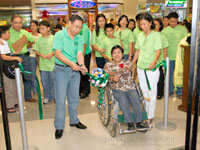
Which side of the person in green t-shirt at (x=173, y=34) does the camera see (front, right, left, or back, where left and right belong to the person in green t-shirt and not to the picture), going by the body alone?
front

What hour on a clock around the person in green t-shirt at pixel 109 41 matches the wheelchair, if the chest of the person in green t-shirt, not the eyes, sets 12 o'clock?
The wheelchair is roughly at 12 o'clock from the person in green t-shirt.

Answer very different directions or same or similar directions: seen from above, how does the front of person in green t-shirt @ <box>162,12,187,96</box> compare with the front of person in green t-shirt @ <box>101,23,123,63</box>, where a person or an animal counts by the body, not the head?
same or similar directions

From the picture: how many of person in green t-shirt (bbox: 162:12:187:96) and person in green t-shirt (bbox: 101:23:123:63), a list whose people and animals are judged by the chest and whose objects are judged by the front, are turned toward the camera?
2

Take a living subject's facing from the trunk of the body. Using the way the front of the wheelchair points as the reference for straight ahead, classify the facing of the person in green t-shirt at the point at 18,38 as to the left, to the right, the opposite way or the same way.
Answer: the same way

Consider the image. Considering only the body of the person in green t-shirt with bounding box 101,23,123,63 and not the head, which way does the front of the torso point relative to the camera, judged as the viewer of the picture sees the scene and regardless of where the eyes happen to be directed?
toward the camera

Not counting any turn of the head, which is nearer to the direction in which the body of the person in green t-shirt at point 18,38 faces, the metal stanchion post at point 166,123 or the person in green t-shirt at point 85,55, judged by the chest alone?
the metal stanchion post

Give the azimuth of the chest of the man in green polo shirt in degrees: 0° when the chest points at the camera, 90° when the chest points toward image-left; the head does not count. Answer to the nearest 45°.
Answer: approximately 315°

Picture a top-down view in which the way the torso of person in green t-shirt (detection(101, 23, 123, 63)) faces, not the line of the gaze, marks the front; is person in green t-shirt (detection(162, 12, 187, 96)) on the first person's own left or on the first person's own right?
on the first person's own left

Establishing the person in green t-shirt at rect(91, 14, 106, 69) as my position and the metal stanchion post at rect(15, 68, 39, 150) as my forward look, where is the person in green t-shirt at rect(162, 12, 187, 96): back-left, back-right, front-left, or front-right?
back-left

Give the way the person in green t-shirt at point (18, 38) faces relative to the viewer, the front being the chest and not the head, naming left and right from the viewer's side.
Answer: facing the viewer and to the right of the viewer

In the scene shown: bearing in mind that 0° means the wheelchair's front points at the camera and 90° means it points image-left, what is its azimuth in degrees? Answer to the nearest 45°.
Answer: approximately 315°

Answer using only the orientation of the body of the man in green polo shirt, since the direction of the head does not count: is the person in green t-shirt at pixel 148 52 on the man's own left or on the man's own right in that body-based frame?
on the man's own left

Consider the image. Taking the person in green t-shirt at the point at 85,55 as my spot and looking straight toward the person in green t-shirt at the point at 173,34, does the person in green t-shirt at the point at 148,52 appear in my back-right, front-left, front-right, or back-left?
front-right

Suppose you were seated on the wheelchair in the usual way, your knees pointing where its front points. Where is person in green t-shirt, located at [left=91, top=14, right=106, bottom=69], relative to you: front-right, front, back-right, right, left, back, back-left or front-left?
back-left
